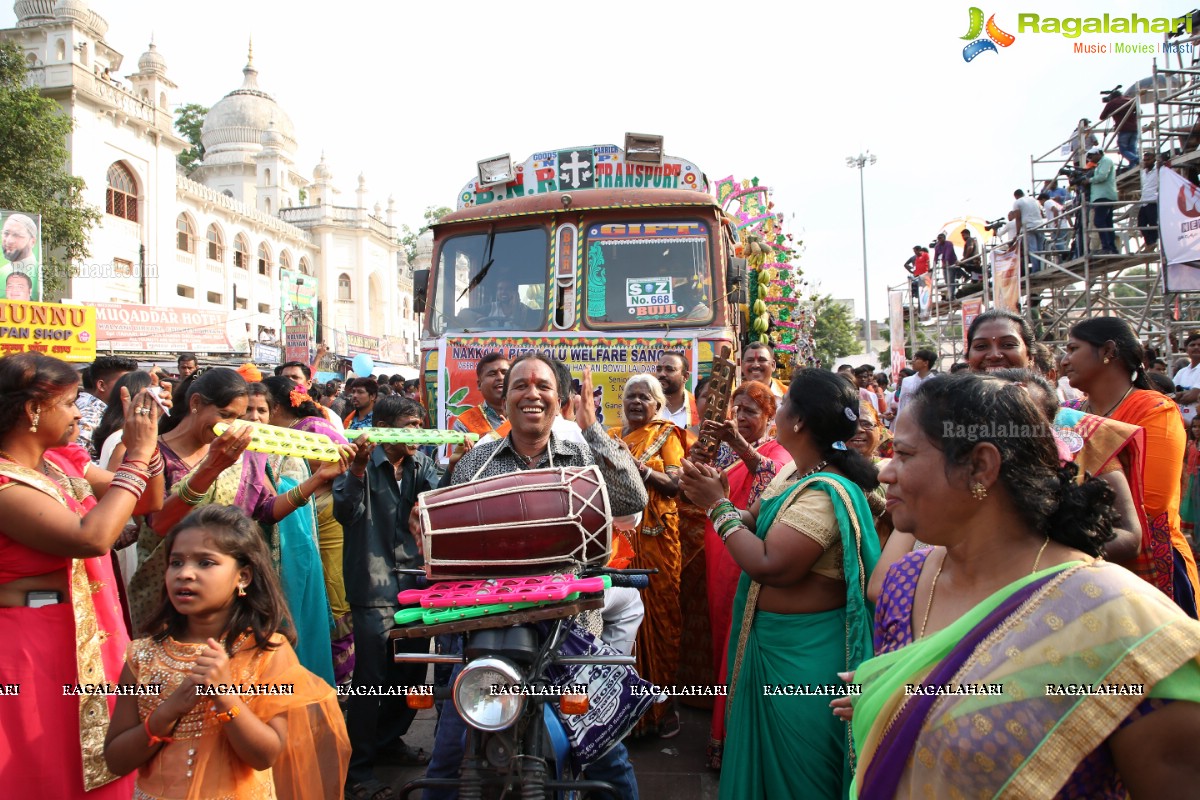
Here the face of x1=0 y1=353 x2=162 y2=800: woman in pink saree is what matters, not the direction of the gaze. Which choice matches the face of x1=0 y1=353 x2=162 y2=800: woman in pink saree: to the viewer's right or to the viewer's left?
to the viewer's right

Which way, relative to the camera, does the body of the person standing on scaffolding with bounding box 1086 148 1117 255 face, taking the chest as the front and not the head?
to the viewer's left

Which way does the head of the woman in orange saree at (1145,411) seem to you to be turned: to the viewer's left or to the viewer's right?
to the viewer's left

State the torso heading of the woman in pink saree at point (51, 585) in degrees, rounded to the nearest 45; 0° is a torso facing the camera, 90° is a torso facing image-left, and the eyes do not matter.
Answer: approximately 270°

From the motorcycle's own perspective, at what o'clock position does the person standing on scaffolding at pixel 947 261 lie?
The person standing on scaffolding is roughly at 7 o'clock from the motorcycle.

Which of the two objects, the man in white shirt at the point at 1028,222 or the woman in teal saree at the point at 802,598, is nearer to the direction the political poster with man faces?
the woman in teal saree

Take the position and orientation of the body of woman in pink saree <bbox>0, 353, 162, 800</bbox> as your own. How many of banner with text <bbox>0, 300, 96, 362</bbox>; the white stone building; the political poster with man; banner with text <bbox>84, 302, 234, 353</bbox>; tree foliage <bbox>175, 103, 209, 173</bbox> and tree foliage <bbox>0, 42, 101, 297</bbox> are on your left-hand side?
6

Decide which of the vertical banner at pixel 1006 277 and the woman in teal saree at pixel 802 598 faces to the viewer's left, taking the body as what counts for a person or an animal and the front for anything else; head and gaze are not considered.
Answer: the woman in teal saree

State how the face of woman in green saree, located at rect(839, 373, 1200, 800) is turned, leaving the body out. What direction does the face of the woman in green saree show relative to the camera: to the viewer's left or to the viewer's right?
to the viewer's left

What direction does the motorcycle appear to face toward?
toward the camera

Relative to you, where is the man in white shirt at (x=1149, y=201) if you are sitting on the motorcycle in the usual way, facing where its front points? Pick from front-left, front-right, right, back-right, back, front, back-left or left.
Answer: back-left
